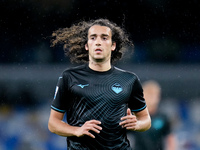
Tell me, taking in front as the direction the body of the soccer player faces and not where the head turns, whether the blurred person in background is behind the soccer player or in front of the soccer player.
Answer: behind

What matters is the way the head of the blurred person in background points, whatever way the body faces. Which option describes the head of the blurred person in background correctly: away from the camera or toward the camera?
toward the camera

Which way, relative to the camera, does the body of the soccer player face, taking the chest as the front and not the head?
toward the camera

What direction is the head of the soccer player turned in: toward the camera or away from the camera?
toward the camera

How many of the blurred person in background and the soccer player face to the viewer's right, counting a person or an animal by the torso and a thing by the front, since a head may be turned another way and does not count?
0

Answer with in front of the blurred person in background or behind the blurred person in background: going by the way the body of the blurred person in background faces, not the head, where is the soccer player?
in front
